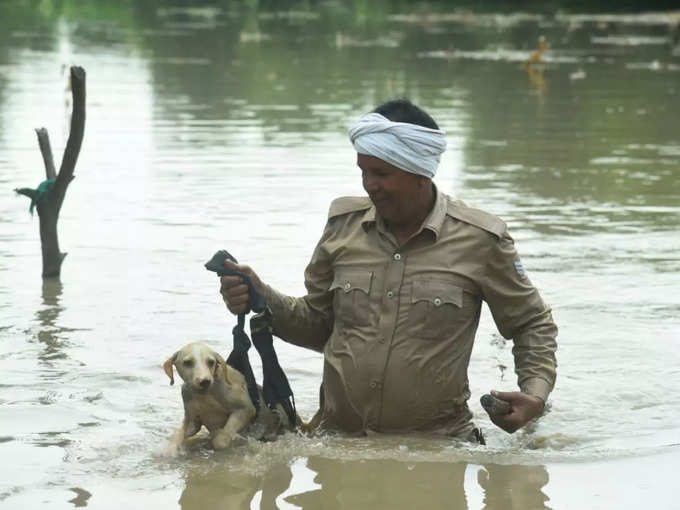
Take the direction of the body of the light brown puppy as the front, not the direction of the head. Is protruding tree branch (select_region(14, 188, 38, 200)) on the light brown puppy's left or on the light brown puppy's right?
on the light brown puppy's right

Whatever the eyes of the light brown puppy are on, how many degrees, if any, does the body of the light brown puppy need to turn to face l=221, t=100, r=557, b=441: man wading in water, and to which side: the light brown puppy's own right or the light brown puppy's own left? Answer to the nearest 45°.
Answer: approximately 135° to the light brown puppy's own left

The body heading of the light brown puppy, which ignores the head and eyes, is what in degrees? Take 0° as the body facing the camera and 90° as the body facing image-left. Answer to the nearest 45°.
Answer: approximately 45°

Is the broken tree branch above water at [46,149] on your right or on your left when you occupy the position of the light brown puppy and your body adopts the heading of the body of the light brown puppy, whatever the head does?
on your right

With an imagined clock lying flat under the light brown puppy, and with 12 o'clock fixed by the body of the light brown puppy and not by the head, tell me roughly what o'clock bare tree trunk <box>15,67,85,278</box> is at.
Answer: The bare tree trunk is roughly at 4 o'clock from the light brown puppy.

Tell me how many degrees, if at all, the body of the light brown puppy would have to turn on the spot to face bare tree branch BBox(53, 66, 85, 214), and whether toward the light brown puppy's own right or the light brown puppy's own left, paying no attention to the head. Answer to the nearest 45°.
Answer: approximately 135° to the light brown puppy's own right
